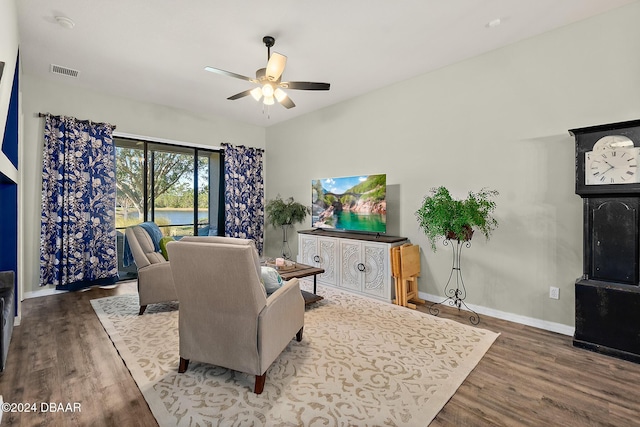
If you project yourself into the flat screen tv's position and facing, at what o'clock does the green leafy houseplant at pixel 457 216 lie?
The green leafy houseplant is roughly at 9 o'clock from the flat screen tv.

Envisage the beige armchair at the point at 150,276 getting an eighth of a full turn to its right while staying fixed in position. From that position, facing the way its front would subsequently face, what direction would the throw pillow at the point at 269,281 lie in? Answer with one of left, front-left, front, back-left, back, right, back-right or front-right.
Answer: front

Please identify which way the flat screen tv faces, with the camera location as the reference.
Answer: facing the viewer and to the left of the viewer

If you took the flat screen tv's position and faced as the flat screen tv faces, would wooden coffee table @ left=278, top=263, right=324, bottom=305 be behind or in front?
in front

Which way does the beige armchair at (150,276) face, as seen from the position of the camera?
facing to the right of the viewer

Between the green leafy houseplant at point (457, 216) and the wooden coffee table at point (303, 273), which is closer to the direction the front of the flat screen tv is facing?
the wooden coffee table

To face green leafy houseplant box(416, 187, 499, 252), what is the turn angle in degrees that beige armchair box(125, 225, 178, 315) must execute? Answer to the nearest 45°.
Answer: approximately 45° to its right

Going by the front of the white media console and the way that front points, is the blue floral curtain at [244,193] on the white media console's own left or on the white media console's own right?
on the white media console's own right

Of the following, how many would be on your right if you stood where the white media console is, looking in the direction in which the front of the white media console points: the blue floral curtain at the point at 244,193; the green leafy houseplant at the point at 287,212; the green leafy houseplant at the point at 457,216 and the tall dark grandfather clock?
2

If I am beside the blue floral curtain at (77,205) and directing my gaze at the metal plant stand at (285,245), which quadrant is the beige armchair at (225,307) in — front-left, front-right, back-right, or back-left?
front-right

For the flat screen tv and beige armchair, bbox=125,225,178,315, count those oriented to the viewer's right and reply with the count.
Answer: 1

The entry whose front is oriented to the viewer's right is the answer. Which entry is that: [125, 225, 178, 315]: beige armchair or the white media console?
the beige armchair

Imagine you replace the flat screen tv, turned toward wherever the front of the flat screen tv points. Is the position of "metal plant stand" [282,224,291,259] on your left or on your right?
on your right

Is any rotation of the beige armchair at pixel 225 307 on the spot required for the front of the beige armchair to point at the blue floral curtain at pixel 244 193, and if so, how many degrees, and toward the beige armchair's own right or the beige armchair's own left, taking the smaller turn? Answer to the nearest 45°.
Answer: approximately 45° to the beige armchair's own left

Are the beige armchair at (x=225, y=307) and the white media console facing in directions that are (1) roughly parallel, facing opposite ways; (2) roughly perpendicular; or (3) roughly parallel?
roughly parallel, facing opposite ways

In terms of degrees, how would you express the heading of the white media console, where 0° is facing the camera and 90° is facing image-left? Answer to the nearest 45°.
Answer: approximately 45°

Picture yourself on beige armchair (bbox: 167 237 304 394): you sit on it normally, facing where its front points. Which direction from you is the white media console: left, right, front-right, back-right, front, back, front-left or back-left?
front

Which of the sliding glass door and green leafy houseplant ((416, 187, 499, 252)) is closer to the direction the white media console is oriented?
the sliding glass door

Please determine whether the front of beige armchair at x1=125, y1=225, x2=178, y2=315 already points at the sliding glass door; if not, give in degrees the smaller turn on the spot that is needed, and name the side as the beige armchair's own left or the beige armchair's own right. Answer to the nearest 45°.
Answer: approximately 90° to the beige armchair's own left

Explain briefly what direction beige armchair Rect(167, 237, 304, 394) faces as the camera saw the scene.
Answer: facing away from the viewer and to the right of the viewer

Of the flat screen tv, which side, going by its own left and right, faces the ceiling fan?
front
